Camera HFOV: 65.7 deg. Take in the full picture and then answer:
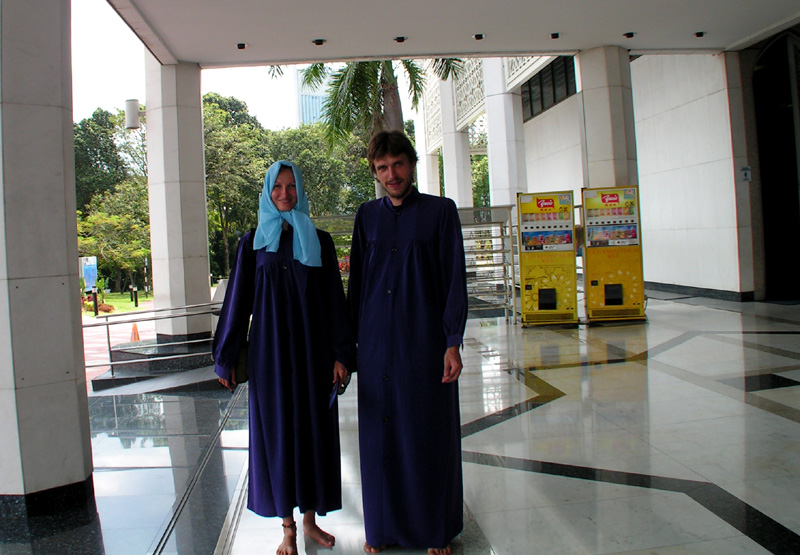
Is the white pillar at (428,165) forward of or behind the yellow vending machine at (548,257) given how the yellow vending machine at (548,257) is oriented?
behind

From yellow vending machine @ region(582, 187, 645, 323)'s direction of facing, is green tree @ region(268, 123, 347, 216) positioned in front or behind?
behind

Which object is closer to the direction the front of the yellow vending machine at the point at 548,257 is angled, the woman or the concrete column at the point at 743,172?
the woman

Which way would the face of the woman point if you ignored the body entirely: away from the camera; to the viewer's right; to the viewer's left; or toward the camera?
toward the camera

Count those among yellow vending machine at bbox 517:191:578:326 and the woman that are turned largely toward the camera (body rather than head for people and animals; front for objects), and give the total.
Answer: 2

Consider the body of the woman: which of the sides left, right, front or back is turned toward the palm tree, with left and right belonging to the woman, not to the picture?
back

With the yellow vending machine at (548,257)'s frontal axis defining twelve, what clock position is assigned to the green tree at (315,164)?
The green tree is roughly at 5 o'clock from the yellow vending machine.

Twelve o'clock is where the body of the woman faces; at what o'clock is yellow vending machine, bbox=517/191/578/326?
The yellow vending machine is roughly at 7 o'clock from the woman.

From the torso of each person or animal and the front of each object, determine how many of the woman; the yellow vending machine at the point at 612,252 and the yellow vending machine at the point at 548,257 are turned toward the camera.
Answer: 3

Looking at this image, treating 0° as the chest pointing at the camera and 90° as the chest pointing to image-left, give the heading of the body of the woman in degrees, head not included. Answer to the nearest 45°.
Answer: approximately 0°

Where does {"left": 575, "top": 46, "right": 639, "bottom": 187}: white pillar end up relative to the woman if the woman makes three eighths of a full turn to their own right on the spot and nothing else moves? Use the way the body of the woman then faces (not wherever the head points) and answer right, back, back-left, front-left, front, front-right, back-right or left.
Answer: right

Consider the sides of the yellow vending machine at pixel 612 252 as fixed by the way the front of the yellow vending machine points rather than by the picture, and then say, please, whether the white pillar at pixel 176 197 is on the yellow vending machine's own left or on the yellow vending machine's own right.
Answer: on the yellow vending machine's own right

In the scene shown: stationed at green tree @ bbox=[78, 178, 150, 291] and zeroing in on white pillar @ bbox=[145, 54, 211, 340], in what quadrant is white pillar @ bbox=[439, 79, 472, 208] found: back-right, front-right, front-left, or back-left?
front-left

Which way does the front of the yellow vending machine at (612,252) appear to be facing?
toward the camera

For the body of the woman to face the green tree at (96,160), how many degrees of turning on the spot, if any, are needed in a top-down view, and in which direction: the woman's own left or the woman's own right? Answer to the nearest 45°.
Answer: approximately 180°
